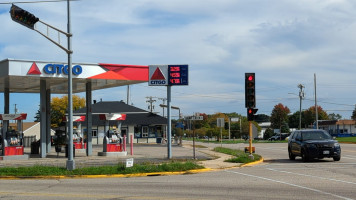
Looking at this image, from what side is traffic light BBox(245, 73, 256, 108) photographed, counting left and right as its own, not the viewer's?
front

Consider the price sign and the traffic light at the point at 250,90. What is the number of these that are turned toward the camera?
2

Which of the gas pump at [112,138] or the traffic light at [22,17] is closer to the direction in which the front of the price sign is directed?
the traffic light

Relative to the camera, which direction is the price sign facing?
toward the camera

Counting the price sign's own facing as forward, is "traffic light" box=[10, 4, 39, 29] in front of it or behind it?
in front

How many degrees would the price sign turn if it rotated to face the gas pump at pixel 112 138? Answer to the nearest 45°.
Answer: approximately 135° to its right
